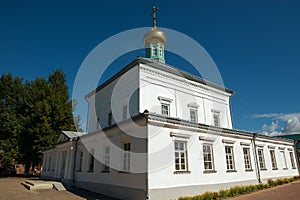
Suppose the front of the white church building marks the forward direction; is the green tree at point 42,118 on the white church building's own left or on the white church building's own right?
on the white church building's own right

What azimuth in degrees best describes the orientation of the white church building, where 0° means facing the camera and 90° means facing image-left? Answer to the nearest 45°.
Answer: approximately 45°

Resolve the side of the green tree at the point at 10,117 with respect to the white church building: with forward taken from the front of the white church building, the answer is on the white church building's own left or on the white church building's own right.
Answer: on the white church building's own right
